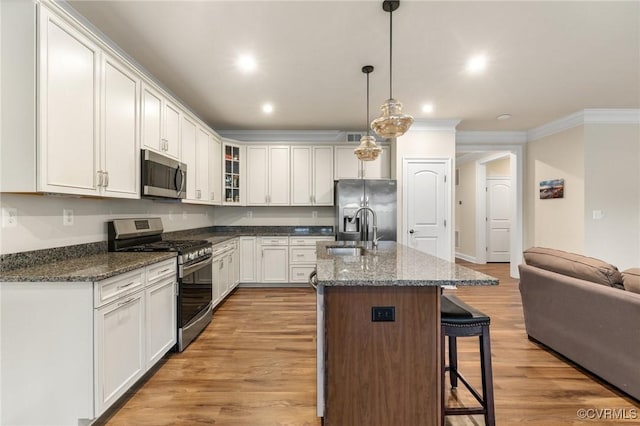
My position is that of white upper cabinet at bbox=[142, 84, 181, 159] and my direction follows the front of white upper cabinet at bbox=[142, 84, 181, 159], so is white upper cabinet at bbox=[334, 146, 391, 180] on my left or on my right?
on my left

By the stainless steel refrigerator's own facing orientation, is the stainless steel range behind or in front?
in front

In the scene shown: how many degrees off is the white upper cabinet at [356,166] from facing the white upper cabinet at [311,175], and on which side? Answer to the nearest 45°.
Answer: approximately 90° to its right

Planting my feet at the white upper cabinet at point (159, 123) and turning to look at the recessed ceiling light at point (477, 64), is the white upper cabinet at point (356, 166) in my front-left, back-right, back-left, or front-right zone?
front-left

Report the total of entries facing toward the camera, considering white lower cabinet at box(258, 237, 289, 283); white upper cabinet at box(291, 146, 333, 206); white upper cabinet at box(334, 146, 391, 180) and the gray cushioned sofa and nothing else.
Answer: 3

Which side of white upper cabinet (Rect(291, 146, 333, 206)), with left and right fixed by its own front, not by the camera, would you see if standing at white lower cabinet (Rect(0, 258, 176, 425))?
front

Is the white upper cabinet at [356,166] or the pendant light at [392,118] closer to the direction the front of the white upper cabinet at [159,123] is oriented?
the pendant light

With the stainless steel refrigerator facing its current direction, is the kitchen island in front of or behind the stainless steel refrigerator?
in front

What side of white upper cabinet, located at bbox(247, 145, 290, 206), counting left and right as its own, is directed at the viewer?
front

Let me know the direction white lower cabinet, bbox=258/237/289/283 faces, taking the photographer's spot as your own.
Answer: facing the viewer

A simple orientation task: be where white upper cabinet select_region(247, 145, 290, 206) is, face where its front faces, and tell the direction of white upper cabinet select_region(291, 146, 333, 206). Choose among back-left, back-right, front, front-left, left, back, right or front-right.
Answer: left

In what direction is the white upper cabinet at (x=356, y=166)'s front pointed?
toward the camera

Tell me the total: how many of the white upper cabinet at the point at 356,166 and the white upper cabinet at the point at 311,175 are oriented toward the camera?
2

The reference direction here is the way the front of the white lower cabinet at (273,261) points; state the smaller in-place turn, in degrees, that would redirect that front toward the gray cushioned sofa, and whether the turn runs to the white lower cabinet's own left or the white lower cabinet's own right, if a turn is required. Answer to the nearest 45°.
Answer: approximately 45° to the white lower cabinet's own left
